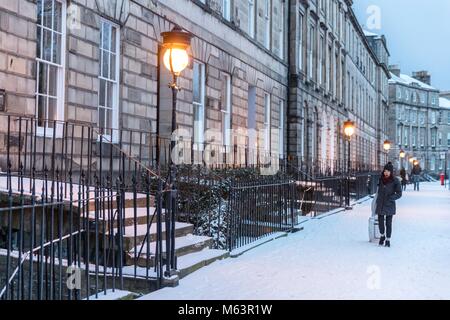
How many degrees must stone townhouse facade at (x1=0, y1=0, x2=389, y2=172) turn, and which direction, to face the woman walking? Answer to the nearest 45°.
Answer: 0° — it already faces them

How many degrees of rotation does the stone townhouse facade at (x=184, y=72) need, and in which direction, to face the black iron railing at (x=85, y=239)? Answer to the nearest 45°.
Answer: approximately 45° to its right

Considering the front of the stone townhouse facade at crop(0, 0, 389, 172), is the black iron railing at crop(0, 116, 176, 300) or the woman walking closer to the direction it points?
the woman walking

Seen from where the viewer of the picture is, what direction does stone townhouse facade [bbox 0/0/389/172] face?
facing the viewer and to the right of the viewer

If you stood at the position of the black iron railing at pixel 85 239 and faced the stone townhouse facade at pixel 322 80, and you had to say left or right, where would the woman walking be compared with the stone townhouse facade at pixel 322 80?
right
